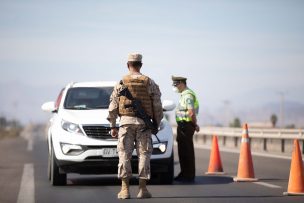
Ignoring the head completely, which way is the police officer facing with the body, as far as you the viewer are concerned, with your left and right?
facing to the left of the viewer

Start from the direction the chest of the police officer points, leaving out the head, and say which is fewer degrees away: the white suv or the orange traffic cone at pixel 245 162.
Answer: the white suv

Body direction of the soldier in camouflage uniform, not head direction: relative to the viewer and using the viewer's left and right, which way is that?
facing away from the viewer

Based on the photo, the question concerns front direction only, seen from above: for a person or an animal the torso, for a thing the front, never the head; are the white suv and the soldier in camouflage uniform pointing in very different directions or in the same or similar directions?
very different directions

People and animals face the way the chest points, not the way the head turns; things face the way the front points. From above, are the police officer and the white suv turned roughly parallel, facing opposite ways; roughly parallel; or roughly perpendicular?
roughly perpendicular

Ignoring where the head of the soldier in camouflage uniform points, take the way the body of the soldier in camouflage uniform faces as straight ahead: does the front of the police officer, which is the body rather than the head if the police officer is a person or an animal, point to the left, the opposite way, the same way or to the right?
to the left

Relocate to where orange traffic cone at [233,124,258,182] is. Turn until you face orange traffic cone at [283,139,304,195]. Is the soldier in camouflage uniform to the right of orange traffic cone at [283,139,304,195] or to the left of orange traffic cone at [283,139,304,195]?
right
